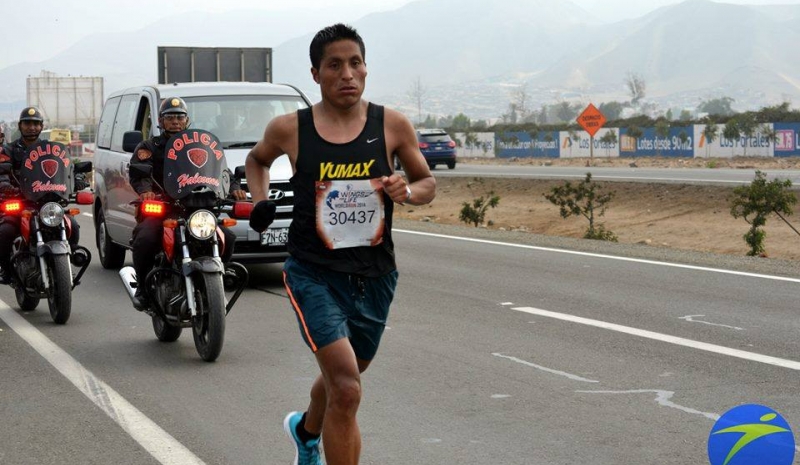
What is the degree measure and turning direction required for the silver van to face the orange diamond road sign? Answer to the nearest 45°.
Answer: approximately 90° to its left

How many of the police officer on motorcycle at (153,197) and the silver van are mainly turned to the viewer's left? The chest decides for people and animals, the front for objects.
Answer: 0

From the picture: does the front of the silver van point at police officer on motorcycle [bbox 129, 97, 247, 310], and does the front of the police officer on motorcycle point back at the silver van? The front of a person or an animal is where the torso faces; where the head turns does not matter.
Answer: no

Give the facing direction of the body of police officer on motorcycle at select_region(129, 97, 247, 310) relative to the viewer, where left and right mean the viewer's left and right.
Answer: facing the viewer and to the right of the viewer

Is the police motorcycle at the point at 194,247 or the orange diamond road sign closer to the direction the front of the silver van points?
the police motorcycle

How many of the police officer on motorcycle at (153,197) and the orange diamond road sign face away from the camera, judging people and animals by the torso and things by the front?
0

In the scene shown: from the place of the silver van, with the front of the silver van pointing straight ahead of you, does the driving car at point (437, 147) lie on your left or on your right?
on your left

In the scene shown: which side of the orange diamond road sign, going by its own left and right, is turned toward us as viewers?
front

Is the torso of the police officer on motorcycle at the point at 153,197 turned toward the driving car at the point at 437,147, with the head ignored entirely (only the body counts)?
no

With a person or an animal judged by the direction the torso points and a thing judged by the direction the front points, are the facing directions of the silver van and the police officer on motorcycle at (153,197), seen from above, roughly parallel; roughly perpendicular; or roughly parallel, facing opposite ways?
roughly parallel

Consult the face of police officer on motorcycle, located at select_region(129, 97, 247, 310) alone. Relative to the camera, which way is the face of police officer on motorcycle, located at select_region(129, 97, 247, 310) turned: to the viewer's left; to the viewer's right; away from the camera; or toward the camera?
toward the camera

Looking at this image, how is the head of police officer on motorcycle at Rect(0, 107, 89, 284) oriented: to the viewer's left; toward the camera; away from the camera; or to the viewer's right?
toward the camera

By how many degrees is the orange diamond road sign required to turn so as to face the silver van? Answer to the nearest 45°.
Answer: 0° — it already faces it

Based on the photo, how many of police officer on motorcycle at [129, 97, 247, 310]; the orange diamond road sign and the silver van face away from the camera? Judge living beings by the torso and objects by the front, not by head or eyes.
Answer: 0

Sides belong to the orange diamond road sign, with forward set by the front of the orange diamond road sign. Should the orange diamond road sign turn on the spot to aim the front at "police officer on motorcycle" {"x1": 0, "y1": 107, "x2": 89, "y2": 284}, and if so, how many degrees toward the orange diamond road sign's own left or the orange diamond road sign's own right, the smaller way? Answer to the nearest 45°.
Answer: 0° — it already faces them
